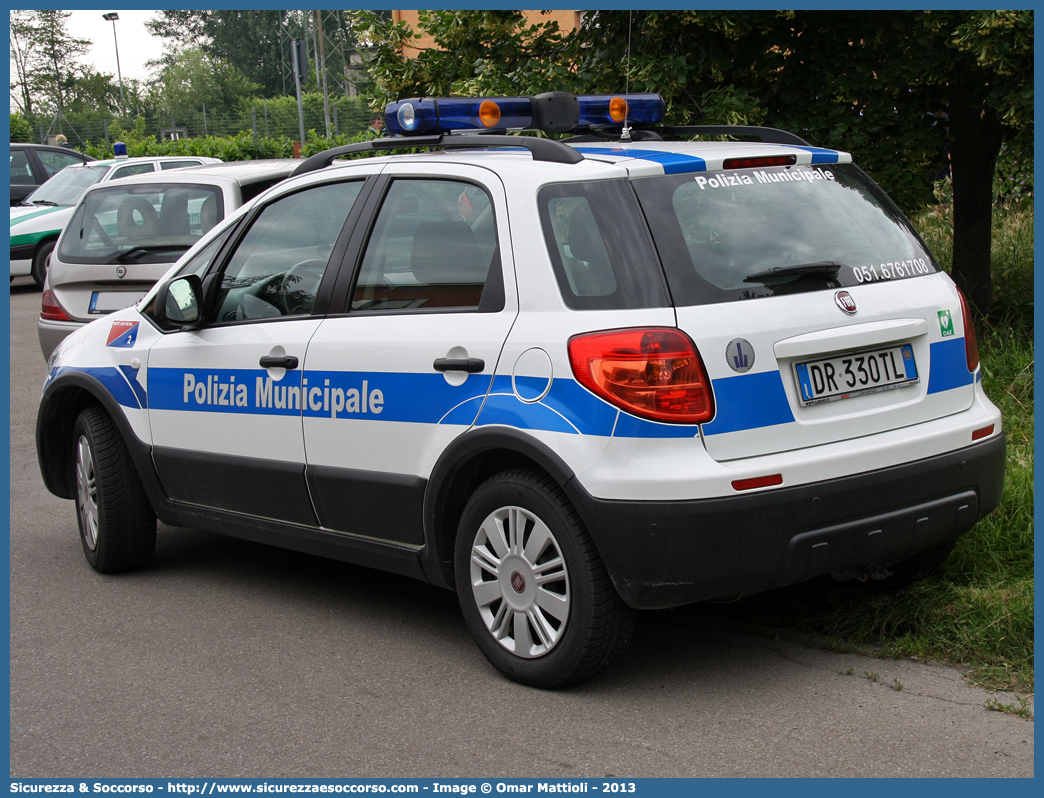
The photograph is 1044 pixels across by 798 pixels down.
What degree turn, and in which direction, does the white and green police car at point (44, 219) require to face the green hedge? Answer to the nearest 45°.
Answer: approximately 135° to its right

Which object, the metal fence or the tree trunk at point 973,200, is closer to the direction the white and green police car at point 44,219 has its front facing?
the tree trunk

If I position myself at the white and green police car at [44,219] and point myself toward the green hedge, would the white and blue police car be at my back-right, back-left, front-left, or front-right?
back-right

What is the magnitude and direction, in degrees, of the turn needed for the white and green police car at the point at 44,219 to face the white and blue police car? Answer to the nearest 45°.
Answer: approximately 45° to its left

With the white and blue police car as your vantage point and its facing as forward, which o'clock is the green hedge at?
The green hedge is roughly at 1 o'clock from the white and blue police car.

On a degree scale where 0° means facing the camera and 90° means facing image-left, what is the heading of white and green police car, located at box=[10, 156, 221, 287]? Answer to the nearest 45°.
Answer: approximately 45°

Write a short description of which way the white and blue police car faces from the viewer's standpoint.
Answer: facing away from the viewer and to the left of the viewer

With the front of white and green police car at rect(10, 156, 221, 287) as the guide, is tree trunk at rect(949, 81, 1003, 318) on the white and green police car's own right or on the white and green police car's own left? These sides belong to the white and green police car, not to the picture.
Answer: on the white and green police car's own left
